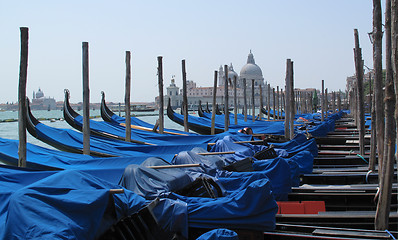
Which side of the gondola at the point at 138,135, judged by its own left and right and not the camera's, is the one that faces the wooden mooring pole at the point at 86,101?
right
